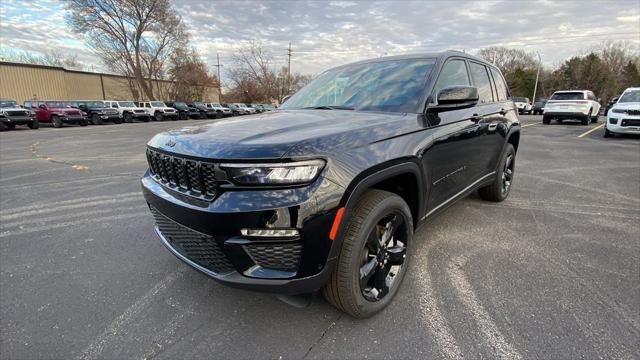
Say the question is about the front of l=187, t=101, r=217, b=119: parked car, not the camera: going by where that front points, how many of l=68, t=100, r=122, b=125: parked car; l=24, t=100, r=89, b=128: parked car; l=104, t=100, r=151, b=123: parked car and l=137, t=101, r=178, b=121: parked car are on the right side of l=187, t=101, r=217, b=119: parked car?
4

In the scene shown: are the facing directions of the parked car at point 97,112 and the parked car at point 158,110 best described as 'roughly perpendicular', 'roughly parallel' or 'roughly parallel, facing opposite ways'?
roughly parallel

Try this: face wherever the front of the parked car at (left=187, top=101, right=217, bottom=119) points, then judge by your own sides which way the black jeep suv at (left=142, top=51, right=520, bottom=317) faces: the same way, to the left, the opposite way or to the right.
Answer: to the right

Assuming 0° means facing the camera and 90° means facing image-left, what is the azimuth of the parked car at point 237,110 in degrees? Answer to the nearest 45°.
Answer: approximately 315°

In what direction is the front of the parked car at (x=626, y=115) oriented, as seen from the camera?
facing the viewer and to the left of the viewer

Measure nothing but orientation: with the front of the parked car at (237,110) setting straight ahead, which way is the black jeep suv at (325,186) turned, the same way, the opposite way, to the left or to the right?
to the right

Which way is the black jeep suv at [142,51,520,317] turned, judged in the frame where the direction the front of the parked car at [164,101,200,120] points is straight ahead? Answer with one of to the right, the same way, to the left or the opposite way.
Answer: to the right

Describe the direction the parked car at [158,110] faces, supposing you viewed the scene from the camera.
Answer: facing the viewer and to the right of the viewer

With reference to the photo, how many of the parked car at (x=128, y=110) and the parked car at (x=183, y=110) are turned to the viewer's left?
0
